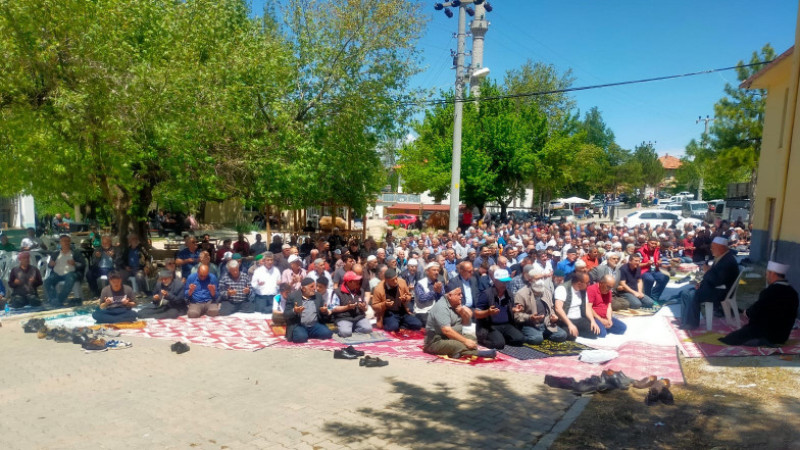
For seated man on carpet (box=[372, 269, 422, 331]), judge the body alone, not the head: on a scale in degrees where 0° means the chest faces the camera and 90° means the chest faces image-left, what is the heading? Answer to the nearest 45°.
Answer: approximately 315°

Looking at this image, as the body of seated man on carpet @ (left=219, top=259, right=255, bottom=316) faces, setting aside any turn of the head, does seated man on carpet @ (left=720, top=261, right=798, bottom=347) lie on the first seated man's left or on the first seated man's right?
on the first seated man's left

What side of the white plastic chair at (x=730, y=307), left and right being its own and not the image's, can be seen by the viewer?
left

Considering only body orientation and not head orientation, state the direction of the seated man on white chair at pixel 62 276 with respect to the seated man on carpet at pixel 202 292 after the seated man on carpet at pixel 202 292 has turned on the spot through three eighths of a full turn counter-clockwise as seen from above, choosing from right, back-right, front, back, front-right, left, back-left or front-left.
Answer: left

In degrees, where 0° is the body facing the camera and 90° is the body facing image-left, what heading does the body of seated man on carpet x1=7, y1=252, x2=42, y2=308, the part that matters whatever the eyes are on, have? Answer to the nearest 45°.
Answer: approximately 0°

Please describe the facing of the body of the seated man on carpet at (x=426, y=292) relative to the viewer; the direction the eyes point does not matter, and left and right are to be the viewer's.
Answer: facing the viewer and to the right of the viewer

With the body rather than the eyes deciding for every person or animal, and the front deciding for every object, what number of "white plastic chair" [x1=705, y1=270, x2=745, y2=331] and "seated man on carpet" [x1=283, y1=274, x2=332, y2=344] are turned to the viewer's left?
1

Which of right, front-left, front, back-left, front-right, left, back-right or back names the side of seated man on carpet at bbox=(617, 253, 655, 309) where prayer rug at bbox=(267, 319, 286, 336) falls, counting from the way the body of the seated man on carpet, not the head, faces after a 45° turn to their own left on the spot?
back-right

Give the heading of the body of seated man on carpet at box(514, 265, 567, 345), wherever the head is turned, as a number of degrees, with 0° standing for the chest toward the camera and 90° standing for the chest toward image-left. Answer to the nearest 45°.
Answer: approximately 315°
